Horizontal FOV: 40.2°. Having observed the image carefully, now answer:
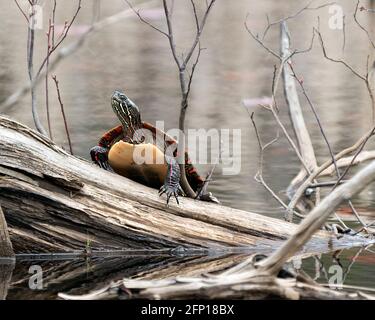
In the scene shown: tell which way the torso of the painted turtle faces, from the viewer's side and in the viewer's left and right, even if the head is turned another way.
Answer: facing the viewer and to the left of the viewer

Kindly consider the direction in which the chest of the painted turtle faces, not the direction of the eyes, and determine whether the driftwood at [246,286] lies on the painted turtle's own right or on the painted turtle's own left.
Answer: on the painted turtle's own left

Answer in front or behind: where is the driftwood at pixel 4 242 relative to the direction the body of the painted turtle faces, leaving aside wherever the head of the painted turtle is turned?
in front

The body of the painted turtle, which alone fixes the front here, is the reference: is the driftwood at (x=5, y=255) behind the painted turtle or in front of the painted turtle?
in front
